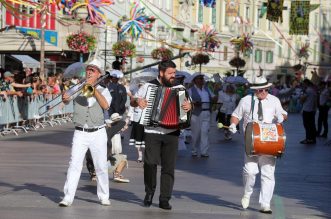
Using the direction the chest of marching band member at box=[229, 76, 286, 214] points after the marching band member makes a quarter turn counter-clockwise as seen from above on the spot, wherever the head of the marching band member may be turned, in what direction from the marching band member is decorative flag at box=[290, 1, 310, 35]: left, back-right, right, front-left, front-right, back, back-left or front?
left

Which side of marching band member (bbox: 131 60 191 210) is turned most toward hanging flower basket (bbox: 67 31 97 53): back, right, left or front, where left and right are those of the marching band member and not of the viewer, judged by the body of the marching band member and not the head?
back

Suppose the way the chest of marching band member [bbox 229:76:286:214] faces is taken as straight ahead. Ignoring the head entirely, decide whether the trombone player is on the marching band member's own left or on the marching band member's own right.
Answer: on the marching band member's own right

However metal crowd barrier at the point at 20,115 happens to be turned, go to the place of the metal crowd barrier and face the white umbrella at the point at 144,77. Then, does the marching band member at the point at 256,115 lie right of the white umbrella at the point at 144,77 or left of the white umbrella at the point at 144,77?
right

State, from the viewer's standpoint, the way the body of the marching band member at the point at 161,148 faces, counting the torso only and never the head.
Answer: toward the camera

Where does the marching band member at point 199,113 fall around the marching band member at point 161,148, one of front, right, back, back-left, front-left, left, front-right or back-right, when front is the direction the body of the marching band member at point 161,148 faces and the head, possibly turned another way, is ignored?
back

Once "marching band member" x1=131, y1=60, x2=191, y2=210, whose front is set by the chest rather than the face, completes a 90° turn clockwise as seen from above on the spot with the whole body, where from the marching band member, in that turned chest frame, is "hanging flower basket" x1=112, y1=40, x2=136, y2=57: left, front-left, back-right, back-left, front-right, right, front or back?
right

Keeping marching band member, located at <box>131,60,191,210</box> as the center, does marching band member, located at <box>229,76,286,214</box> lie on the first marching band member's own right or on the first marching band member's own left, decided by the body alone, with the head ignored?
on the first marching band member's own left

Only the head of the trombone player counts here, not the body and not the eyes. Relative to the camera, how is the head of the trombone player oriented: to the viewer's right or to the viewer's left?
to the viewer's left

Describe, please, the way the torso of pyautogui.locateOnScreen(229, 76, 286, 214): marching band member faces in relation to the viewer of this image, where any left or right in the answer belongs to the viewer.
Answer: facing the viewer

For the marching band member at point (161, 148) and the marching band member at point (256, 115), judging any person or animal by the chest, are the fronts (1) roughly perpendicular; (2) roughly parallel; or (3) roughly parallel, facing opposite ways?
roughly parallel

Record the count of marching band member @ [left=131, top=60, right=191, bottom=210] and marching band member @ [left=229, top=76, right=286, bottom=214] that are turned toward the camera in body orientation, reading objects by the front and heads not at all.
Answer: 2

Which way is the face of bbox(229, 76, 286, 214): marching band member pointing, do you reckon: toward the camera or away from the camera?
toward the camera
